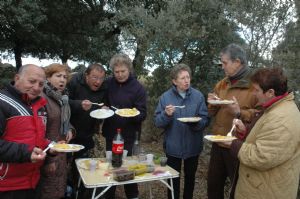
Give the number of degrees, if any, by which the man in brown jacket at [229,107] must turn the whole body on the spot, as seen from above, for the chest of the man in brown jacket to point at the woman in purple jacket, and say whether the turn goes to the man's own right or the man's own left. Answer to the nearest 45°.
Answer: approximately 45° to the man's own right

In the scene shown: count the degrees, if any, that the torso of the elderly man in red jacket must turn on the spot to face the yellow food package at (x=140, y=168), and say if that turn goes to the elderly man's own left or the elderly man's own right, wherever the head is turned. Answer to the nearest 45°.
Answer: approximately 45° to the elderly man's own left

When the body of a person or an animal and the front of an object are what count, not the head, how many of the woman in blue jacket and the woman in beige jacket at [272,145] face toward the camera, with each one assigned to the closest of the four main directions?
1

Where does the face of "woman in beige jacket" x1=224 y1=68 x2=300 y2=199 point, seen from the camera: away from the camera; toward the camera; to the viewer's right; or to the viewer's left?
to the viewer's left

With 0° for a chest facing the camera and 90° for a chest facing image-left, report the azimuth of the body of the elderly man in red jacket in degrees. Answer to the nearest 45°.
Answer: approximately 315°

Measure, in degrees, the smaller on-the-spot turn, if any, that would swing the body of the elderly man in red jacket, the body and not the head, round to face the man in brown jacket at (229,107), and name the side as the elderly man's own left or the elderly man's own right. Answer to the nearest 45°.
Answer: approximately 45° to the elderly man's own left

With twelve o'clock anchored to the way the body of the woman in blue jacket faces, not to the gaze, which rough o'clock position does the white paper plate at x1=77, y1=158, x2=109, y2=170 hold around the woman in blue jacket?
The white paper plate is roughly at 2 o'clock from the woman in blue jacket.

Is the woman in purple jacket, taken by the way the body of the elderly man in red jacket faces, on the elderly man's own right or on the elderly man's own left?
on the elderly man's own left

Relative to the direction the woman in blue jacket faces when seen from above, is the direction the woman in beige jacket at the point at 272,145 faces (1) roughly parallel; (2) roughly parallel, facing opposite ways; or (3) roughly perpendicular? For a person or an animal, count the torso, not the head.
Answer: roughly perpendicular

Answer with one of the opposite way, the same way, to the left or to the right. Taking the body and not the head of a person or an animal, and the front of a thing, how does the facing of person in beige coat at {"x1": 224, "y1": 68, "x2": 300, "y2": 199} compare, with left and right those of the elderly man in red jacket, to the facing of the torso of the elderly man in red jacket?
the opposite way

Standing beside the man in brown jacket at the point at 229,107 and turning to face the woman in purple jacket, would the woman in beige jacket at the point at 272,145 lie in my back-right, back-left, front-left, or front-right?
back-left

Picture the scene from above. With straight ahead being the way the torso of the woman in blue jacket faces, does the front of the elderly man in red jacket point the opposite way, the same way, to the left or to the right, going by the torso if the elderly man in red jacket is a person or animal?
to the left

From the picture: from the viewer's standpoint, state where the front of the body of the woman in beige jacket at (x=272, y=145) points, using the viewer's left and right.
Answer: facing to the left of the viewer
